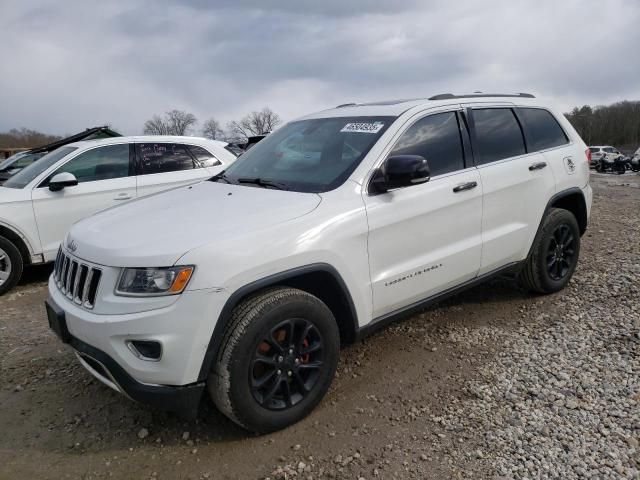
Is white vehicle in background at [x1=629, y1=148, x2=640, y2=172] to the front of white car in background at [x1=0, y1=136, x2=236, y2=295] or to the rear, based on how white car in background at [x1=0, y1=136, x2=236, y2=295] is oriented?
to the rear

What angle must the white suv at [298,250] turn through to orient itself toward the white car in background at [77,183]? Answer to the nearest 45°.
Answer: approximately 90° to its right

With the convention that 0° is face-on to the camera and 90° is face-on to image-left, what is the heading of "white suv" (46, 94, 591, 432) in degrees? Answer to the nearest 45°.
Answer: approximately 45°

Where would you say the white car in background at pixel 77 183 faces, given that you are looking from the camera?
facing the viewer and to the left of the viewer

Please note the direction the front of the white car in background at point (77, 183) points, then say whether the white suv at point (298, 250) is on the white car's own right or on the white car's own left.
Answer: on the white car's own left

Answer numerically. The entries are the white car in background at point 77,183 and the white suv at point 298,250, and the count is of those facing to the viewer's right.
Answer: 0

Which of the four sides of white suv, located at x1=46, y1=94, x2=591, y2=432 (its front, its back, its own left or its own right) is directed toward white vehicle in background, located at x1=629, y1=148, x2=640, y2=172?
back

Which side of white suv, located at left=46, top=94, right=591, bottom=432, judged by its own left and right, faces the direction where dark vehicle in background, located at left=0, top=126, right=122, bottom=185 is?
right
